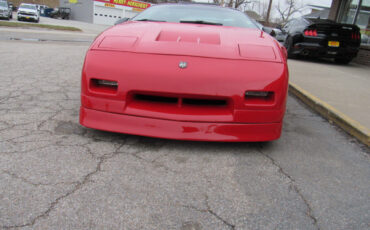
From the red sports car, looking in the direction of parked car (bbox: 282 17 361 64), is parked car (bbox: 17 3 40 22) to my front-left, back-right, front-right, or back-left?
front-left

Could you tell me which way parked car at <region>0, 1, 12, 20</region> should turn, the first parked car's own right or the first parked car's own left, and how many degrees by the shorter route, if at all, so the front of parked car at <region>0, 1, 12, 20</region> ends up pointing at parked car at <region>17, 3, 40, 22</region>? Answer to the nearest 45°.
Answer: approximately 135° to the first parked car's own left

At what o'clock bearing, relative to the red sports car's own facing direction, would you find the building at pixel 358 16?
The building is roughly at 7 o'clock from the red sports car.

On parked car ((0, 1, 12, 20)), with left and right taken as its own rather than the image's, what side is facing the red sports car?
front

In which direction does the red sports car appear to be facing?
toward the camera

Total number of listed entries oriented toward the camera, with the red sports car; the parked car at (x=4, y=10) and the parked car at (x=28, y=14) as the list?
3

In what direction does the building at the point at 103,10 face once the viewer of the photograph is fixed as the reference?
facing the viewer and to the right of the viewer

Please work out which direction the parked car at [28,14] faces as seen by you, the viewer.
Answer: facing the viewer

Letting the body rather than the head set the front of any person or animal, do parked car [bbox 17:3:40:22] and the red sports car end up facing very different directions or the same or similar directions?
same or similar directions

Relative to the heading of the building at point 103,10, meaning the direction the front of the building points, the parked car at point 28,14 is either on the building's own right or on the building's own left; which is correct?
on the building's own right

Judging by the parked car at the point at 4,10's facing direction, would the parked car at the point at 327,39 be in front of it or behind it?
in front

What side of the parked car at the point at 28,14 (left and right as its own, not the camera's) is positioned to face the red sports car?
front

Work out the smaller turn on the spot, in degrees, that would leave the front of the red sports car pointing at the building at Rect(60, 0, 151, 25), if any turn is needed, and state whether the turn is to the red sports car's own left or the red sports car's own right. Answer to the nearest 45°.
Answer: approximately 180°
